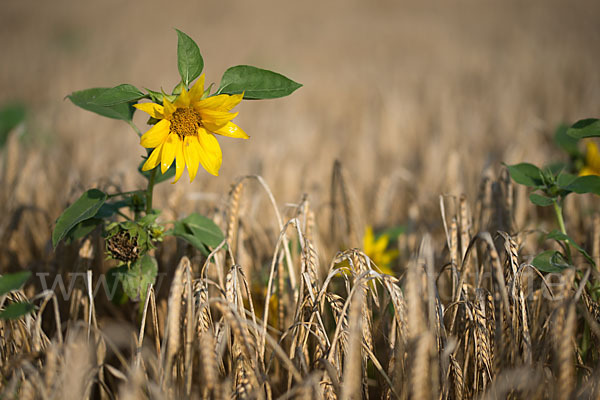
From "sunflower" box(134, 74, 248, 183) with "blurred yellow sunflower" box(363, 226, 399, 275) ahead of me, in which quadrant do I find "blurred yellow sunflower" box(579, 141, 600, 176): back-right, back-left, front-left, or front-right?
front-right

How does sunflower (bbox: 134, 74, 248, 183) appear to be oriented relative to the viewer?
toward the camera

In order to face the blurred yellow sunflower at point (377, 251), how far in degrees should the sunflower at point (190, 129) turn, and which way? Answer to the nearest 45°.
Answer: approximately 135° to its left

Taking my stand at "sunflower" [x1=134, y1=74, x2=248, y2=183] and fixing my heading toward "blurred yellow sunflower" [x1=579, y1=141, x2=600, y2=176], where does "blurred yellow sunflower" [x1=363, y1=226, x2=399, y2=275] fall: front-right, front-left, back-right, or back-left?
front-left

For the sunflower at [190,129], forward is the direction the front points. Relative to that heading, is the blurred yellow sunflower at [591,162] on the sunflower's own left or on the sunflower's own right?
on the sunflower's own left
